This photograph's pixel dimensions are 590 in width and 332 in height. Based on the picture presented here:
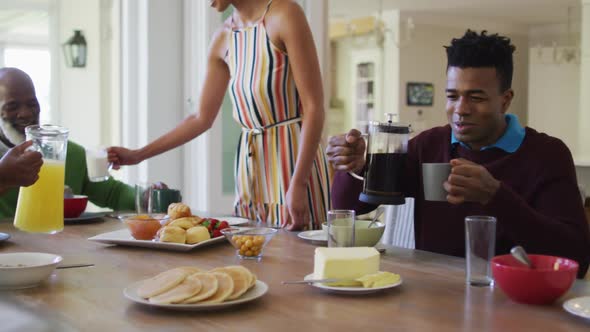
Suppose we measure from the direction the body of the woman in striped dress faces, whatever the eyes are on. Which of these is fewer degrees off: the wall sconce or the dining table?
the dining table

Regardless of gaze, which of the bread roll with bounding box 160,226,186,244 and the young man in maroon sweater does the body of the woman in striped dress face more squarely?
the bread roll

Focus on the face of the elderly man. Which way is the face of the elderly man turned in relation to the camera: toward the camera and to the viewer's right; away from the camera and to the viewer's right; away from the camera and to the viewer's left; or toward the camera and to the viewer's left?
toward the camera and to the viewer's right

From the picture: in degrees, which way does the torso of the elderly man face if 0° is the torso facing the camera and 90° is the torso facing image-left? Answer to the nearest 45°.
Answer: approximately 315°

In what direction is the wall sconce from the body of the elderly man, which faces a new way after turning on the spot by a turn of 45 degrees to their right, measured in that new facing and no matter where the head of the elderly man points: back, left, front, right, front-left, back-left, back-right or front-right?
back
